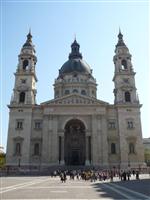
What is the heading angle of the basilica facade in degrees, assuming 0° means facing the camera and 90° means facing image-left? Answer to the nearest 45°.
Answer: approximately 0°
